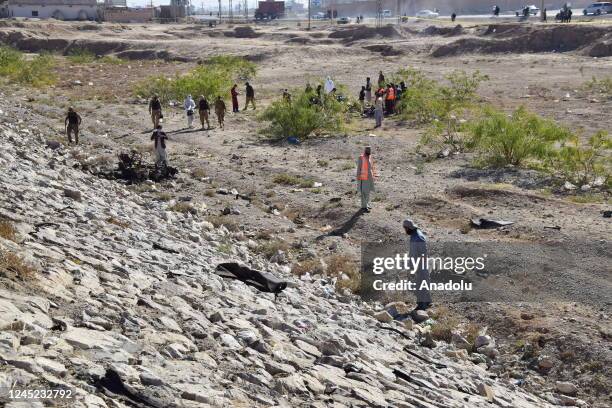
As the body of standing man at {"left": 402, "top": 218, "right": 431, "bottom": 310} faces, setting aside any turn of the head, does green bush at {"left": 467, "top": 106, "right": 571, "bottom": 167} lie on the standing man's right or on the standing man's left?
on the standing man's right

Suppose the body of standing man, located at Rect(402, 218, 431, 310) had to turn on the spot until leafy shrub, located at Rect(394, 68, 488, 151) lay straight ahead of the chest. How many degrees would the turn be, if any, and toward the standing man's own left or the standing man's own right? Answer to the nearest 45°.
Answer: approximately 90° to the standing man's own right

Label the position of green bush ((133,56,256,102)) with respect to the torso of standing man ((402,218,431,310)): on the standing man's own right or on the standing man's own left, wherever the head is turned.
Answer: on the standing man's own right

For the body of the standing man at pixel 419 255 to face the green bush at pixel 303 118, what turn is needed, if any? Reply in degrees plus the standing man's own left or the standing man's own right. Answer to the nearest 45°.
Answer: approximately 90° to the standing man's own right

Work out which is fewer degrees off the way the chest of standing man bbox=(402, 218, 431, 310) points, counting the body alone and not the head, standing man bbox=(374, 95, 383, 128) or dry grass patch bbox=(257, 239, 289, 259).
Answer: the dry grass patch

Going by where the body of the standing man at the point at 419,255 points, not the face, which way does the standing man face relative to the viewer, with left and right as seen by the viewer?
facing to the left of the viewer

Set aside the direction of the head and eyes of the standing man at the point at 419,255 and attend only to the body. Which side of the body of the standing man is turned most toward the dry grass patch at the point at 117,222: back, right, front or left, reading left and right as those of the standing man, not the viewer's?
front

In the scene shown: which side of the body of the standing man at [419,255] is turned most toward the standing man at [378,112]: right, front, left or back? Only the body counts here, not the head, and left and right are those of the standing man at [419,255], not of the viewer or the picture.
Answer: right

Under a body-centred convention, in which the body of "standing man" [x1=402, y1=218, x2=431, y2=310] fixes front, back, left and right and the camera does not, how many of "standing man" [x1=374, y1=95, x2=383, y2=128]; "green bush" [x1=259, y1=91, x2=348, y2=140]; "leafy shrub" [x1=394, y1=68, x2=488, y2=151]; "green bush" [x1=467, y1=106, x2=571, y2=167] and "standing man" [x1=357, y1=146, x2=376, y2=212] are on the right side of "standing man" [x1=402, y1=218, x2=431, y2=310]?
5

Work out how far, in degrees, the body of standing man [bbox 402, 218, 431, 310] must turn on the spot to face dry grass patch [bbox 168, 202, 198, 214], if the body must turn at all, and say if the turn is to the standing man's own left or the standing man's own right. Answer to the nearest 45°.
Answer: approximately 45° to the standing man's own right

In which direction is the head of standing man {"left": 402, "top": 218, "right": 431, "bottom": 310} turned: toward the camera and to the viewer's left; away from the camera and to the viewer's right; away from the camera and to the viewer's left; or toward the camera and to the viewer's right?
toward the camera and to the viewer's left

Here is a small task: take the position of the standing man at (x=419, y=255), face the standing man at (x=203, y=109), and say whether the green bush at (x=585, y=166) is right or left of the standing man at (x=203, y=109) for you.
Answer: right

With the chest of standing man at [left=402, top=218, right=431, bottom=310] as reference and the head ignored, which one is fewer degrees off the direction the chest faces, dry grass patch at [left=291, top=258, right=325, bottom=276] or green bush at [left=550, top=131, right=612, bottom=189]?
the dry grass patch

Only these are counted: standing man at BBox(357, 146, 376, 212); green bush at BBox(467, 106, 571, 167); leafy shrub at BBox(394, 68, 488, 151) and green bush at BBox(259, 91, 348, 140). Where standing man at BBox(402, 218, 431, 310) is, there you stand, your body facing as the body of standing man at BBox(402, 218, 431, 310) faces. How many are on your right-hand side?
4

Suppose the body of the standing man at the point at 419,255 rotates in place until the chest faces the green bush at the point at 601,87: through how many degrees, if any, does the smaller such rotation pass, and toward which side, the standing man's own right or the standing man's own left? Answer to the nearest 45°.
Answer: approximately 90° to the standing man's own right
